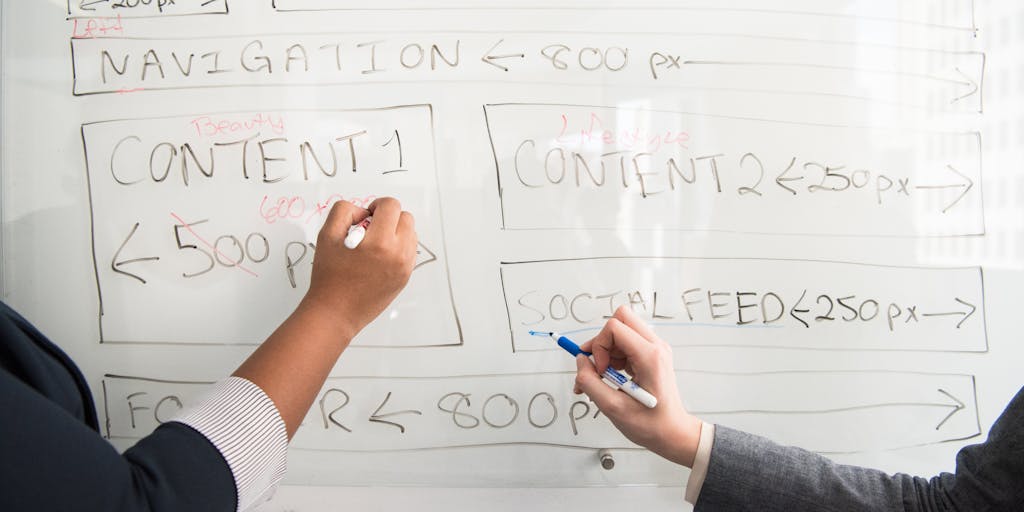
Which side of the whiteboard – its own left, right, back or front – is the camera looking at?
front
